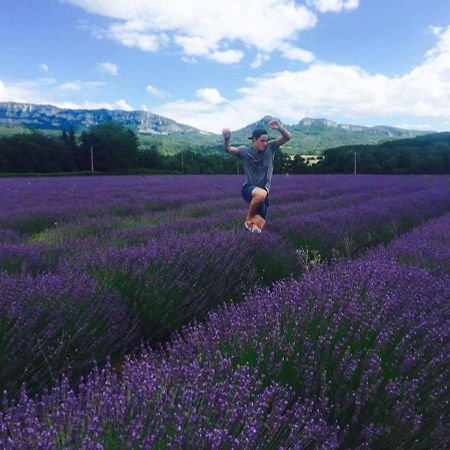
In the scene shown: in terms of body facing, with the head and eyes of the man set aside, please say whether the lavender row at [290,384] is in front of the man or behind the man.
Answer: in front

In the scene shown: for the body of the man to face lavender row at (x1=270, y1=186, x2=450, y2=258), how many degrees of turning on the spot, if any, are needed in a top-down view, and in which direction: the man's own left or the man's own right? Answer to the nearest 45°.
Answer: approximately 90° to the man's own left

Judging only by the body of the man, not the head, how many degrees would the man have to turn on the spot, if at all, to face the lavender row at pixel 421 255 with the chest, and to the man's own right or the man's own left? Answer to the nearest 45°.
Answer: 0° — they already face it

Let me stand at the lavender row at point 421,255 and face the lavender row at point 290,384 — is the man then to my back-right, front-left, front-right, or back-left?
back-right

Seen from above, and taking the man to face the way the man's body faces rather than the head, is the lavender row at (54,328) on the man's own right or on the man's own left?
on the man's own right

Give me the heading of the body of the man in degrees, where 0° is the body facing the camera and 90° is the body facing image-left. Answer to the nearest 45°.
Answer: approximately 315°

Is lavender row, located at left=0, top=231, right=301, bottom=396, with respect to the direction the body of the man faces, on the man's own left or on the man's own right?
on the man's own right
